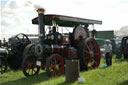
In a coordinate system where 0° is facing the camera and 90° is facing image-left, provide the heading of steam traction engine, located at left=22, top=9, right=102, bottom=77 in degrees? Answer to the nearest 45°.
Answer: approximately 45°
